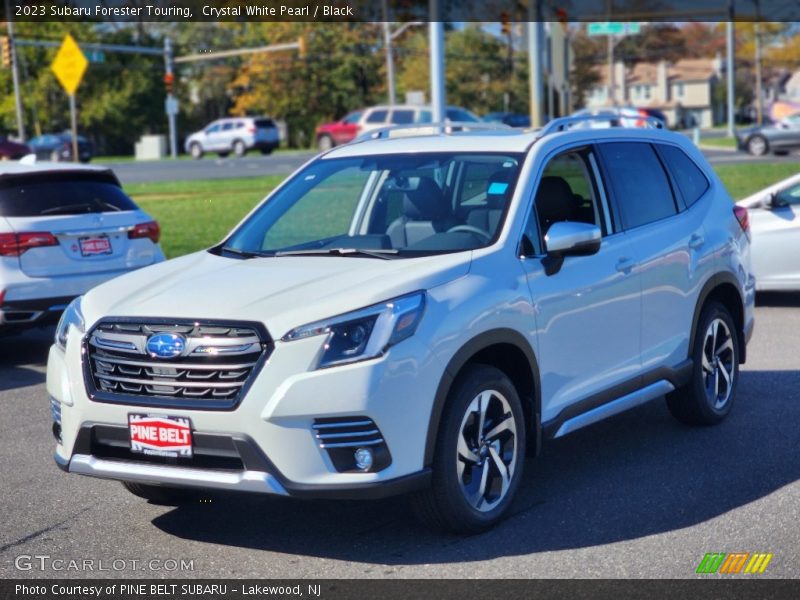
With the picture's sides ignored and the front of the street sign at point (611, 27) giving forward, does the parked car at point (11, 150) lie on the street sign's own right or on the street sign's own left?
on the street sign's own right

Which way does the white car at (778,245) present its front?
to the viewer's left

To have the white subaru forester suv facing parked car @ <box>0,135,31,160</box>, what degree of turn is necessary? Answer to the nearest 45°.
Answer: approximately 135° to its right

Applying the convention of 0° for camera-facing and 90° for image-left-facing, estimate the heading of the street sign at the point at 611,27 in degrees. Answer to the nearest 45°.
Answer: approximately 0°

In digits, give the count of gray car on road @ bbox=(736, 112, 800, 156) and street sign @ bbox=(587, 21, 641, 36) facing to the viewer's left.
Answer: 1

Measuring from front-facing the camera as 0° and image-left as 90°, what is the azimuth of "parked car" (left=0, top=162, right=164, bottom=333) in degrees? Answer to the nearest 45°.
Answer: approximately 135°

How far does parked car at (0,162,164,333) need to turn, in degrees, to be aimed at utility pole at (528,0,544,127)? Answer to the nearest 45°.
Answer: approximately 90° to its right

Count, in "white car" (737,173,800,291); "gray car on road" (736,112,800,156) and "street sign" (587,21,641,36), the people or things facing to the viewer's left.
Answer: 2

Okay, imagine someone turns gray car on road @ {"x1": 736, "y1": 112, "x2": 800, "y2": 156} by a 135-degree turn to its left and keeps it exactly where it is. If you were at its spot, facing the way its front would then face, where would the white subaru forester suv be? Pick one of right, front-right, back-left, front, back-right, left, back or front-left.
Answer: front-right

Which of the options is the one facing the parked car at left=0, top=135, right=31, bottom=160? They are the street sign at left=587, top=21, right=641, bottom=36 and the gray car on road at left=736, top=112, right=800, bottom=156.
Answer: the gray car on road at left=736, top=112, right=800, bottom=156

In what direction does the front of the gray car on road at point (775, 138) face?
to the viewer's left
